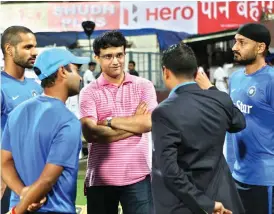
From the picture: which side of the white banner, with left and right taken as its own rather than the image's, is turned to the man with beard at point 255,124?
front

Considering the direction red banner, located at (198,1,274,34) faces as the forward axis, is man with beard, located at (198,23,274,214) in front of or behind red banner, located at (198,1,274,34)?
in front

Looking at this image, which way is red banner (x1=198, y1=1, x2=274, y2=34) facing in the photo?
toward the camera

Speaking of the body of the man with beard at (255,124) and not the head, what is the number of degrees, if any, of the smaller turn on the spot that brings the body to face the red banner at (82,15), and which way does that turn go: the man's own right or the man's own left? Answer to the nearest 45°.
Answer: approximately 90° to the man's own right

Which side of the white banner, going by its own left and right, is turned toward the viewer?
front

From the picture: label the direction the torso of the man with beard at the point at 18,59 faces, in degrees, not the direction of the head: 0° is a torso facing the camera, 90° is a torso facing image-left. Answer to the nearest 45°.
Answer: approximately 315°

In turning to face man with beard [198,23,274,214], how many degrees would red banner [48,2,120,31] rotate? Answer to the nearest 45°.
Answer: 0° — it already faces them

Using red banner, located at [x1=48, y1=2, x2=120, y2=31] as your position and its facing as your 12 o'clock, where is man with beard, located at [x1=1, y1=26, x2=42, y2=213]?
The man with beard is roughly at 12 o'clock from the red banner.

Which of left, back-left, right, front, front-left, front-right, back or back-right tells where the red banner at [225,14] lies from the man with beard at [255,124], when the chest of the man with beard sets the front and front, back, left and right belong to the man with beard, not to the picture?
back-right

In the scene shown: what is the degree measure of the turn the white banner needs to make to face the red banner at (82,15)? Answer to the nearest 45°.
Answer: approximately 90° to its right

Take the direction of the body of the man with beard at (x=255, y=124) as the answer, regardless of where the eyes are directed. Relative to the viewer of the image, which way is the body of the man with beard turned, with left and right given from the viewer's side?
facing the viewer and to the left of the viewer

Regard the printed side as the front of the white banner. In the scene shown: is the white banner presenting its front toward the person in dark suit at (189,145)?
yes

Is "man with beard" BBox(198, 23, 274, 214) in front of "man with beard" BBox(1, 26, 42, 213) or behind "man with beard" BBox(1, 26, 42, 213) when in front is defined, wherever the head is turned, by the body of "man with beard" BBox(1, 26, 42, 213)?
in front

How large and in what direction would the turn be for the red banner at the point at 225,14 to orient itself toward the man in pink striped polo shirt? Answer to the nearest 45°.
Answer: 0° — it already faces them

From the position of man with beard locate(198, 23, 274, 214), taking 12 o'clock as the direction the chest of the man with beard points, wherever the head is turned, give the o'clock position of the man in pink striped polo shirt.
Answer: The man in pink striped polo shirt is roughly at 1 o'clock from the man with beard.

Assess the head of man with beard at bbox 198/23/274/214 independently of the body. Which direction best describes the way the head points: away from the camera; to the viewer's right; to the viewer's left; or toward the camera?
to the viewer's left

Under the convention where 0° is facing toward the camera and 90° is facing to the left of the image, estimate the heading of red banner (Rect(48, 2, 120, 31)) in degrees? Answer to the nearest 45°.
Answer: approximately 0°

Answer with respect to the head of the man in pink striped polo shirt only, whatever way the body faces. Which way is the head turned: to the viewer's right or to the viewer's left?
to the viewer's right

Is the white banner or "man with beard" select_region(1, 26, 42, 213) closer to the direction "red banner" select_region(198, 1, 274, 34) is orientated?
the man with beard
